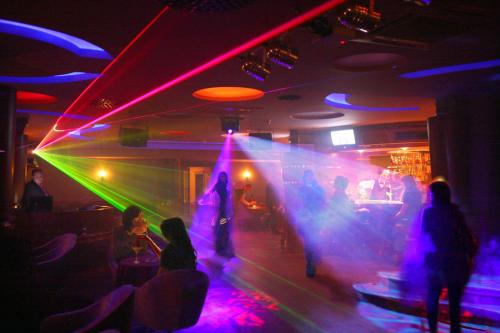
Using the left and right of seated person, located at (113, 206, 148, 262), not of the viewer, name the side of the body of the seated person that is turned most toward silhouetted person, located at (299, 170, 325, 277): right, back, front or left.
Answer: left

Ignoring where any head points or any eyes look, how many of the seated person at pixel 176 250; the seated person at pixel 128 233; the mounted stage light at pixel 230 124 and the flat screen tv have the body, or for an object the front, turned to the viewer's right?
1

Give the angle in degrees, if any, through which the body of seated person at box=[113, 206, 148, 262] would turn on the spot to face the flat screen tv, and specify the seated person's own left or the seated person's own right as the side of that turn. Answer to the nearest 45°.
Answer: approximately 45° to the seated person's own left

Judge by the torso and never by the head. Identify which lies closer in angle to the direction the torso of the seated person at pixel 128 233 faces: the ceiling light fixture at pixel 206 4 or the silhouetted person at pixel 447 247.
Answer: the silhouetted person

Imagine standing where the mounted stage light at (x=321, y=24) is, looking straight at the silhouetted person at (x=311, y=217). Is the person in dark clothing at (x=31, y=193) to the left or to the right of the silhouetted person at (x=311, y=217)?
left

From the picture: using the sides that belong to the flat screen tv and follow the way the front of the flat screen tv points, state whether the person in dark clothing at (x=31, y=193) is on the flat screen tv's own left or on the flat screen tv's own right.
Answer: on the flat screen tv's own right

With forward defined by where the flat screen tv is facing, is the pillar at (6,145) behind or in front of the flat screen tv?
in front

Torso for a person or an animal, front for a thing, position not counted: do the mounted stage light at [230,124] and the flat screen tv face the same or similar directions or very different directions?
same or similar directions

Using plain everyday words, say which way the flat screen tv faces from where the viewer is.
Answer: facing the viewer

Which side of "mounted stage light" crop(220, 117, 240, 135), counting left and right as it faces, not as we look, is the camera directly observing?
front

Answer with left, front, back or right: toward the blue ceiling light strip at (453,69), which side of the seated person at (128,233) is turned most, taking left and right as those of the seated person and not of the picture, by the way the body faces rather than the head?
front

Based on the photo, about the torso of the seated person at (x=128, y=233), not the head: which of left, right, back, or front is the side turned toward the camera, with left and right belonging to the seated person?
right

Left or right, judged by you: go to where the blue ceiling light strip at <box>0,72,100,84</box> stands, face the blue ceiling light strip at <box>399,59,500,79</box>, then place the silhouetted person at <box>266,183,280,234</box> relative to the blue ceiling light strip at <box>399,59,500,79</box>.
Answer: left
